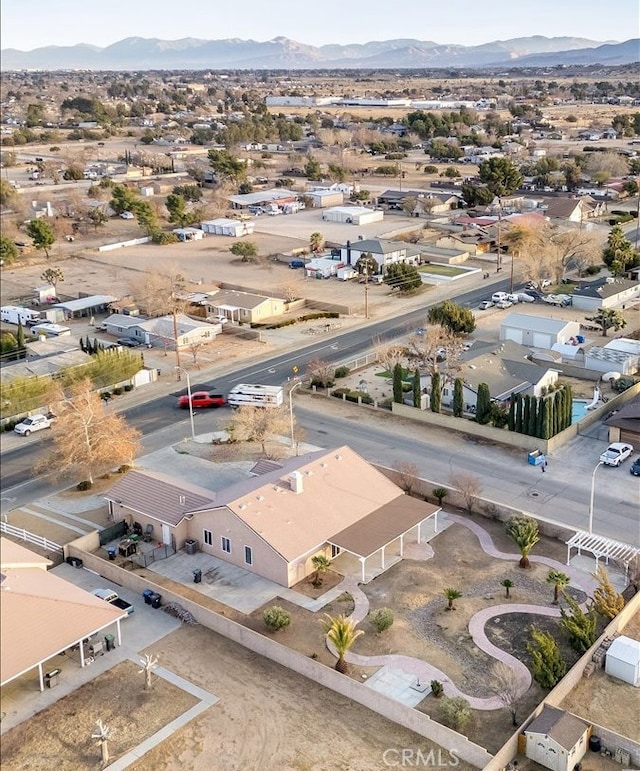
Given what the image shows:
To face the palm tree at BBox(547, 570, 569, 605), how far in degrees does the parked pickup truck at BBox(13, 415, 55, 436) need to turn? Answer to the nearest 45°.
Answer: approximately 90° to its left

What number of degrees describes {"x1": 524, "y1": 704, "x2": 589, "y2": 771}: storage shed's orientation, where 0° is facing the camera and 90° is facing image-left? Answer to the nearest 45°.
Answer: approximately 45°

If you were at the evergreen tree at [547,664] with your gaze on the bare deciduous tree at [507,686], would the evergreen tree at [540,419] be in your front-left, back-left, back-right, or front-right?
back-right

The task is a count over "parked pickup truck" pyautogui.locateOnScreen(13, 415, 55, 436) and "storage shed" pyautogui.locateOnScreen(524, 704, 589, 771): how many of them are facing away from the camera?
0

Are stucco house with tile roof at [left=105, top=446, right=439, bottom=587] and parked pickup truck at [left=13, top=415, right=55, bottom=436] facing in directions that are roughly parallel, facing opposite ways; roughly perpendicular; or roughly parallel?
roughly perpendicular

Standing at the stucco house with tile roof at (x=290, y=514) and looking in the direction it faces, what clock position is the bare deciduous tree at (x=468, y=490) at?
The bare deciduous tree is roughly at 4 o'clock from the stucco house with tile roof.

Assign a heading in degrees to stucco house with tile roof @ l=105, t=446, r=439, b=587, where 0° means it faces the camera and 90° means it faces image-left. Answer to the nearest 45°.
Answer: approximately 135°

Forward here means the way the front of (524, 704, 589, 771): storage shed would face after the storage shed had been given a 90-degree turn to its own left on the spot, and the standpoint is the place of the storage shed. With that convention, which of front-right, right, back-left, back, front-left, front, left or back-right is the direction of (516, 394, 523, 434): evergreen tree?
back-left

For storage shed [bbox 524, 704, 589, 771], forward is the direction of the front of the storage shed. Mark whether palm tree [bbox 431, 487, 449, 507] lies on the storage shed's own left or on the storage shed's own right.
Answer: on the storage shed's own right
